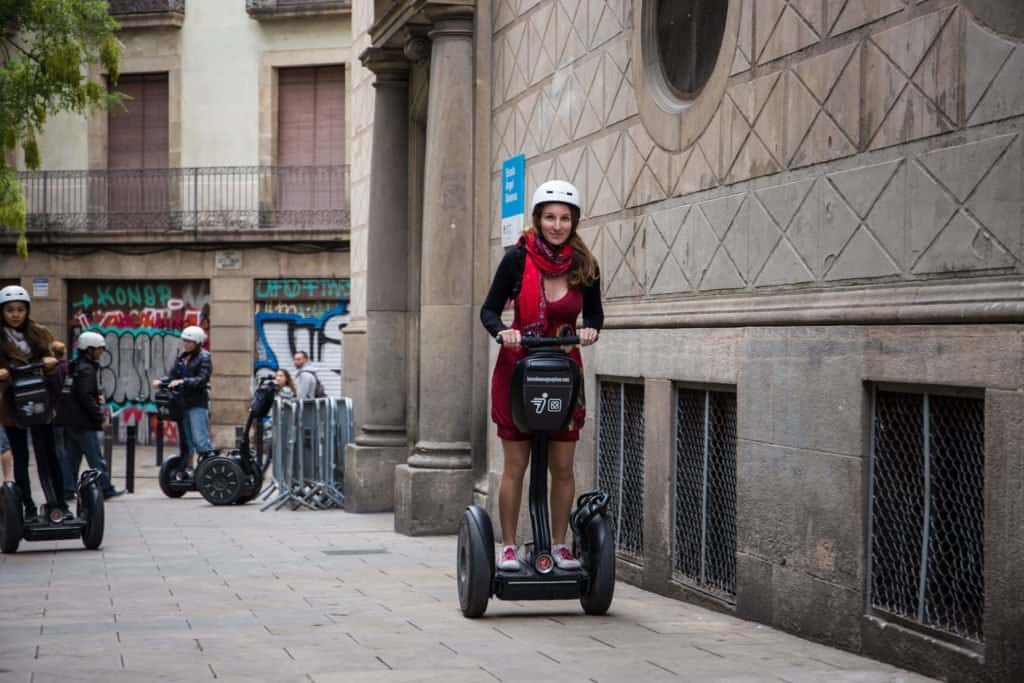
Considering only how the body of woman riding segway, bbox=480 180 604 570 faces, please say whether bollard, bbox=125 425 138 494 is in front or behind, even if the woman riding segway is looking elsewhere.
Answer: behind

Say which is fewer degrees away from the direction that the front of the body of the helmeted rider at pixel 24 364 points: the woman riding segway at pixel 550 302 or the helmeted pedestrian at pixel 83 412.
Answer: the woman riding segway

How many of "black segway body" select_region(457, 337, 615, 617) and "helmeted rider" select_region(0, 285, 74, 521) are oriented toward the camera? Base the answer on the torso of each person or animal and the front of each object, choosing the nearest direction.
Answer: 2

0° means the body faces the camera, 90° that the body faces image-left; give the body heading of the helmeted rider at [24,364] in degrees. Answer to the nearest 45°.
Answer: approximately 0°

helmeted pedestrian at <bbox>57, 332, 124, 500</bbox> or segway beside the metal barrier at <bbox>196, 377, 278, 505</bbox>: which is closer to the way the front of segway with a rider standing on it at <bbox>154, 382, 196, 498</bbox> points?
the helmeted pedestrian

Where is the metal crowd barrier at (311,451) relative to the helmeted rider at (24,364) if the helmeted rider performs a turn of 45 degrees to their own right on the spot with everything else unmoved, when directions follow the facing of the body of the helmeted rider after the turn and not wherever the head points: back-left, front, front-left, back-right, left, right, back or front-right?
back

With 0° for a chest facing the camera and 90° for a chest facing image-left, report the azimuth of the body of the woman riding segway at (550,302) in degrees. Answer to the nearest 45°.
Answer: approximately 0°
